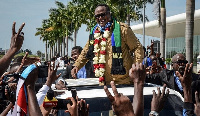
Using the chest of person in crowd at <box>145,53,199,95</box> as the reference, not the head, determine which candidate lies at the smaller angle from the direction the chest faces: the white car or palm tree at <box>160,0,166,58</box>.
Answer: the white car

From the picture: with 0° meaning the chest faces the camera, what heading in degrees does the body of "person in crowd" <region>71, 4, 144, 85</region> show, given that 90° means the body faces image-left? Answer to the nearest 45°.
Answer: approximately 45°
